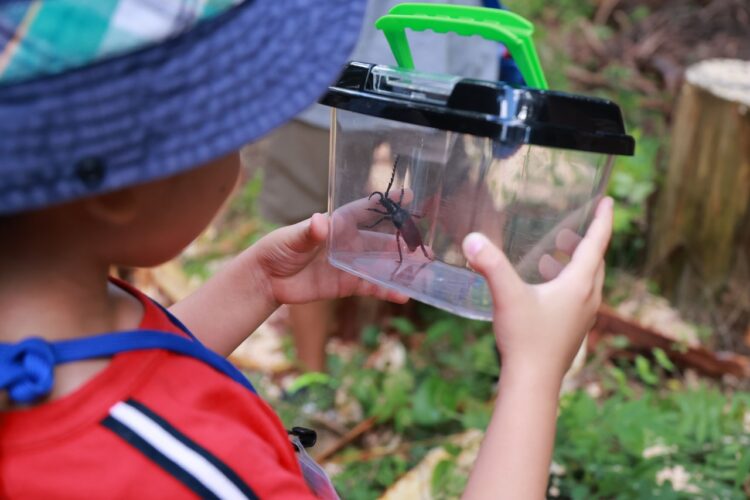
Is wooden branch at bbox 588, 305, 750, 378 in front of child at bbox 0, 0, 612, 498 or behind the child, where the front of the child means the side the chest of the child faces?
in front

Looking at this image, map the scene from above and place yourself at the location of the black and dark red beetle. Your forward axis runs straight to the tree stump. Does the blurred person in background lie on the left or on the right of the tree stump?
left

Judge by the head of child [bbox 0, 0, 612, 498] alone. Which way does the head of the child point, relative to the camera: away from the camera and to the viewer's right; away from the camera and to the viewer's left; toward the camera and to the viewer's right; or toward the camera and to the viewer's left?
away from the camera and to the viewer's right

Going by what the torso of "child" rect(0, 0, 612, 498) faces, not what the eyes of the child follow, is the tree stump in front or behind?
in front

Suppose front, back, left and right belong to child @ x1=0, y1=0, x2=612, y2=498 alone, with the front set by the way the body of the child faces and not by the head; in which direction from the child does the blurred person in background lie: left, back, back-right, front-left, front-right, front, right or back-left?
front-left

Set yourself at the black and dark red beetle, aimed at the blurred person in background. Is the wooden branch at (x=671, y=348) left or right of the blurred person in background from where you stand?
right

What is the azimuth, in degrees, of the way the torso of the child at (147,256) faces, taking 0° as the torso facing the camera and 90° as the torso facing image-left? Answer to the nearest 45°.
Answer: approximately 225°

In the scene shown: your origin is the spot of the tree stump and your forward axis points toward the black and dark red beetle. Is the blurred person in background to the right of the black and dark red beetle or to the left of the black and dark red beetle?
right
